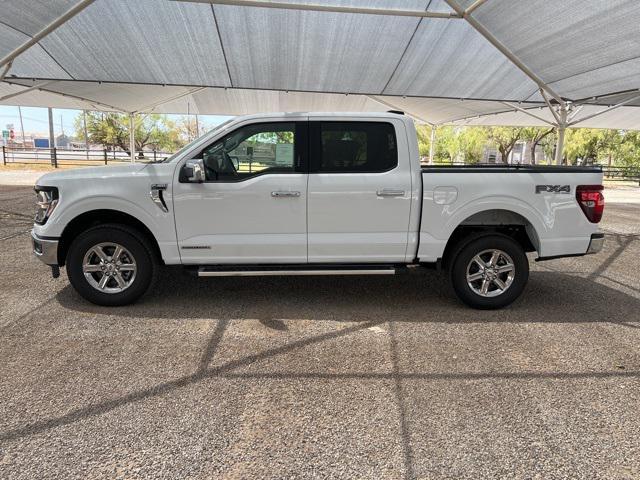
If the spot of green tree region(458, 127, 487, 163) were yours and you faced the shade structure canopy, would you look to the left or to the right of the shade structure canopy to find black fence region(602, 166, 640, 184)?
left

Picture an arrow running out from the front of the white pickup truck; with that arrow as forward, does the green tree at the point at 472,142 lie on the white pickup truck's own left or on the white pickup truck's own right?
on the white pickup truck's own right

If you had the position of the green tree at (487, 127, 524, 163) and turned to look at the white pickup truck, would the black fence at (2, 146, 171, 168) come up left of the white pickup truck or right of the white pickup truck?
right

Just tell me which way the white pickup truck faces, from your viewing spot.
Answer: facing to the left of the viewer

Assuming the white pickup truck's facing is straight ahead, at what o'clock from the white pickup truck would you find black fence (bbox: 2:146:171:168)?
The black fence is roughly at 2 o'clock from the white pickup truck.

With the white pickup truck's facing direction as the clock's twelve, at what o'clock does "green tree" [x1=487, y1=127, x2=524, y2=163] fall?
The green tree is roughly at 4 o'clock from the white pickup truck.

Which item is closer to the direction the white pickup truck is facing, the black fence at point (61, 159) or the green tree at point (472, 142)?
the black fence
